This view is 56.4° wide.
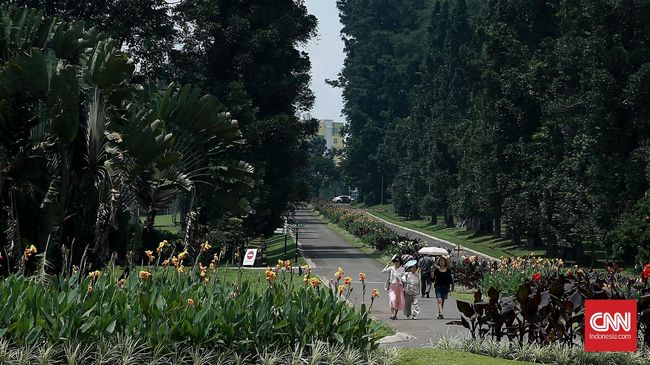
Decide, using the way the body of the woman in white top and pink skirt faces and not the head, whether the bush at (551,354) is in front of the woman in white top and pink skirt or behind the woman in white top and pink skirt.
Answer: in front

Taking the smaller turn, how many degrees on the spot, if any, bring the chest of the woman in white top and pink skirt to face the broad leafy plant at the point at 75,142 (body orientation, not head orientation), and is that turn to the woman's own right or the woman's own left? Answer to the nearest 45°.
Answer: approximately 90° to the woman's own right

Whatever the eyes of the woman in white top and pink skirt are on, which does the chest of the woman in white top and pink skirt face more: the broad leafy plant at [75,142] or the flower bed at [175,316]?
the flower bed

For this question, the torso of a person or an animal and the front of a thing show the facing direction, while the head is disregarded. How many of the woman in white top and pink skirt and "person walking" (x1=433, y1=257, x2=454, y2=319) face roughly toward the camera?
2

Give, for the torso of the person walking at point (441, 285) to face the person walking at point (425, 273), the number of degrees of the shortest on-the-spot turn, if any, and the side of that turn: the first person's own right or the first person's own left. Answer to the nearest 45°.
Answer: approximately 180°

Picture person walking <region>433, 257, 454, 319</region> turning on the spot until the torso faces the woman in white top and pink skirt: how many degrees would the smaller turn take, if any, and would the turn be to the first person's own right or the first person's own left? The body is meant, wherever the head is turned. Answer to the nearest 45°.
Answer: approximately 45° to the first person's own right

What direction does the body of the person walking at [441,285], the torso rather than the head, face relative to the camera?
toward the camera

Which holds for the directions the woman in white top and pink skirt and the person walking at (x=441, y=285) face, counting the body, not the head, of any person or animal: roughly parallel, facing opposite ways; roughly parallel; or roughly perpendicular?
roughly parallel

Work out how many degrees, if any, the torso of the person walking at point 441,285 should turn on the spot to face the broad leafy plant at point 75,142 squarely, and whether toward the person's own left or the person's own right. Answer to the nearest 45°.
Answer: approximately 90° to the person's own right

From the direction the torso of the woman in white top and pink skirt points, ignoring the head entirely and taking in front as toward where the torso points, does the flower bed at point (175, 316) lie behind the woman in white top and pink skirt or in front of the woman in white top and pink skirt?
in front
